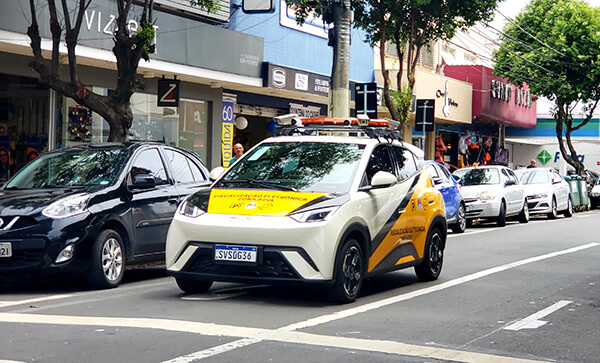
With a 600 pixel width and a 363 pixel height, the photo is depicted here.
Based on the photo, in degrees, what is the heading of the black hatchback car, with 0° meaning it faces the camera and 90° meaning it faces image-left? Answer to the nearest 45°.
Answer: approximately 45°

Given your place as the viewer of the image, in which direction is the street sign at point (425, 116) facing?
facing away from the viewer

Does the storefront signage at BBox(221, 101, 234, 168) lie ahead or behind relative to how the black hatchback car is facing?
behind

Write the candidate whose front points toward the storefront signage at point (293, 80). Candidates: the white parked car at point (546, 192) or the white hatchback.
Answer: the white parked car

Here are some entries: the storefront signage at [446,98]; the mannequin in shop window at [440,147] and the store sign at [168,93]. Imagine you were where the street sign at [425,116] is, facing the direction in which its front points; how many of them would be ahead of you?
2

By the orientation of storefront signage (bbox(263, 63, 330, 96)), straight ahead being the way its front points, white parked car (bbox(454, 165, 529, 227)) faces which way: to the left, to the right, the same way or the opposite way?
to the right

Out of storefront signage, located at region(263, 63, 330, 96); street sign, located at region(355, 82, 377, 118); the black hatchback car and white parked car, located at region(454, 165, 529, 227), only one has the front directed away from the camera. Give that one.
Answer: the street sign

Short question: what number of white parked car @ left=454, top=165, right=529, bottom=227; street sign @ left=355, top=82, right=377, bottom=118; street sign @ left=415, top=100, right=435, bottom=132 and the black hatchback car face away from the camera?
2
